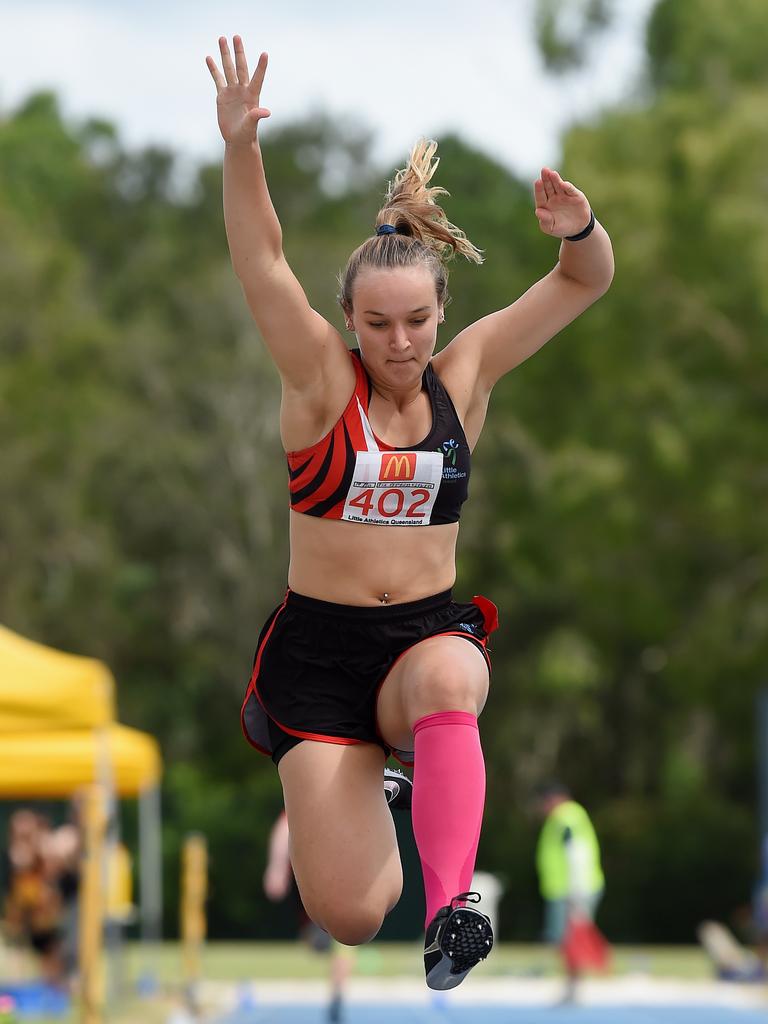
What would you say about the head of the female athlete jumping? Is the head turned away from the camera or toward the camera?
toward the camera

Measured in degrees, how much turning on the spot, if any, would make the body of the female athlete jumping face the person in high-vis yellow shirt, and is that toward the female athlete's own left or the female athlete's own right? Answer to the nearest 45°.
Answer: approximately 180°

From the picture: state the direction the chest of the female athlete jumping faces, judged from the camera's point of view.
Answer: toward the camera

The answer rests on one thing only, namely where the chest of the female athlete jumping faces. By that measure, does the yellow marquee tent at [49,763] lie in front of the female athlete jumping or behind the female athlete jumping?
behind
